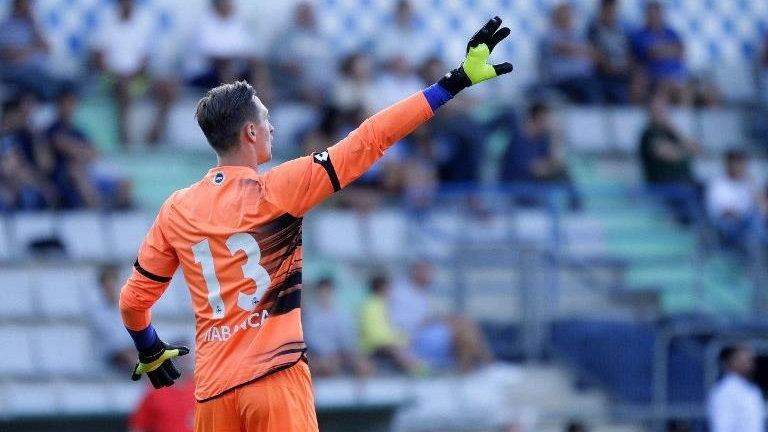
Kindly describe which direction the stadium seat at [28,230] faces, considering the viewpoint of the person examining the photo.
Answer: facing the viewer

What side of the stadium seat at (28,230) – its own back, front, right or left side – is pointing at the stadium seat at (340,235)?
left

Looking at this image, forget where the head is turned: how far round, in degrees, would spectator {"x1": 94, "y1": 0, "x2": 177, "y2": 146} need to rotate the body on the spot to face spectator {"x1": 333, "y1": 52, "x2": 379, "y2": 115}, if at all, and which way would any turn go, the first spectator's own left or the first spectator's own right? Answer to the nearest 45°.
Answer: approximately 90° to the first spectator's own left

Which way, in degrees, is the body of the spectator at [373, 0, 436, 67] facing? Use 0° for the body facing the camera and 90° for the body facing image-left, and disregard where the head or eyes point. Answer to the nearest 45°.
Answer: approximately 0°

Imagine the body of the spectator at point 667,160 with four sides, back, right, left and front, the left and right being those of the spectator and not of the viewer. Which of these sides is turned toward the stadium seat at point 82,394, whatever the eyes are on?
right

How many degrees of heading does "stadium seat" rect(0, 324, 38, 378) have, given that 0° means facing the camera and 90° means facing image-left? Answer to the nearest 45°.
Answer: approximately 0°

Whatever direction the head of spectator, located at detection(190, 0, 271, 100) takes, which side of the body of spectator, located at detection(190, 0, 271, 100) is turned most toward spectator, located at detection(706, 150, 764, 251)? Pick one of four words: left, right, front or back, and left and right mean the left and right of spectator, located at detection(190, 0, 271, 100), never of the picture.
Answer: left

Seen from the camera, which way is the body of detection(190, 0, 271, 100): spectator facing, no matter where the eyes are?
toward the camera

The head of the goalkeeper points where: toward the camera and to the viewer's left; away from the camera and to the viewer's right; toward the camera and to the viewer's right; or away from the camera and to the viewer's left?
away from the camera and to the viewer's right

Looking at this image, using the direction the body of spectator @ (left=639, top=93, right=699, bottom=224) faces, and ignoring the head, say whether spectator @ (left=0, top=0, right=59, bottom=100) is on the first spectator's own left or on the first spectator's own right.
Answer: on the first spectator's own right

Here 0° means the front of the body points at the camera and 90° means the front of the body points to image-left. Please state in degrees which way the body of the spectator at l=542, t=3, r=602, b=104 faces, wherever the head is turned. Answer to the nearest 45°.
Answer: approximately 315°
